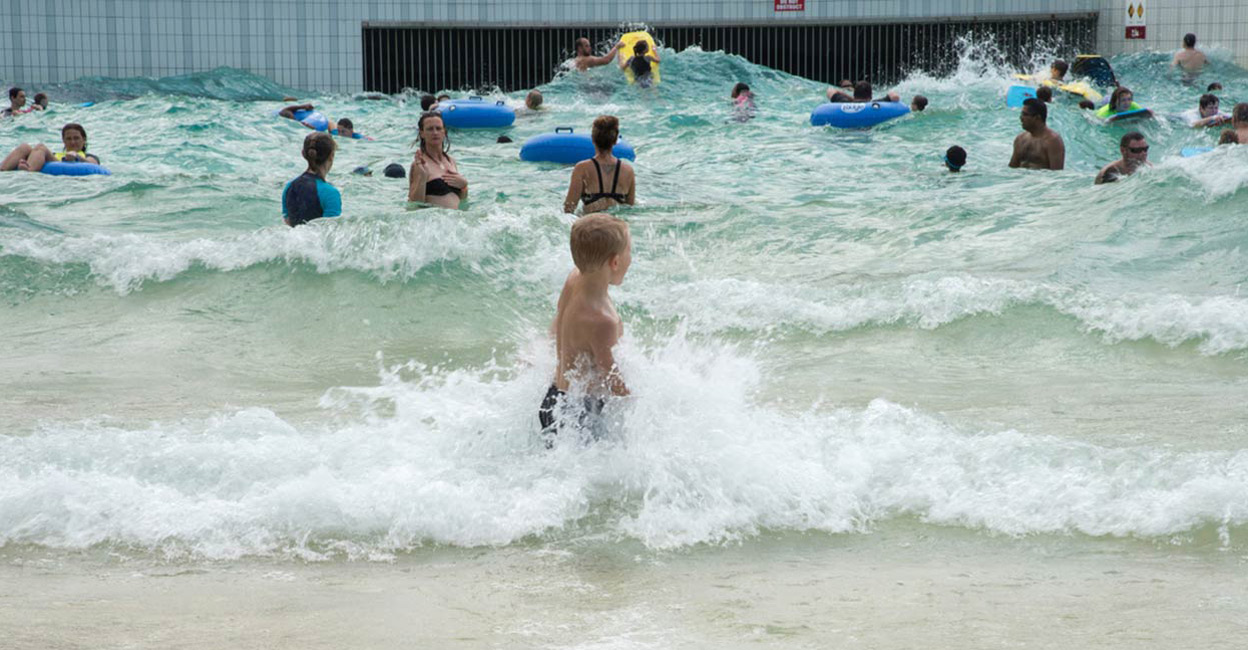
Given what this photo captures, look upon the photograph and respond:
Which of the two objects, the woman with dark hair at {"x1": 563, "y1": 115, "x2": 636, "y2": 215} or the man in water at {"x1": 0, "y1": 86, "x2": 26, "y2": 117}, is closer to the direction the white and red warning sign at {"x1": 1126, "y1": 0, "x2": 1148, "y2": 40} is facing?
the woman with dark hair

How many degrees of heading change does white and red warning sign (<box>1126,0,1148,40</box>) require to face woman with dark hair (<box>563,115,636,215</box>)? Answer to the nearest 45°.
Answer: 0° — it already faces them

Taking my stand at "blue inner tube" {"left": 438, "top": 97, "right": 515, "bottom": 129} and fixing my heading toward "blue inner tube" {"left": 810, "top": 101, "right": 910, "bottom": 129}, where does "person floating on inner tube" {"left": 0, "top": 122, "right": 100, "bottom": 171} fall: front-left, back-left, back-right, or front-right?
back-right

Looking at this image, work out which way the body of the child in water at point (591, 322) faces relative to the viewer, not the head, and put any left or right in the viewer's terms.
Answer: facing away from the viewer and to the right of the viewer

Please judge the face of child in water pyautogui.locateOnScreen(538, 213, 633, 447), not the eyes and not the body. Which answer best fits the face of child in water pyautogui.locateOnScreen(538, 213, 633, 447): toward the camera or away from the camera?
away from the camera
